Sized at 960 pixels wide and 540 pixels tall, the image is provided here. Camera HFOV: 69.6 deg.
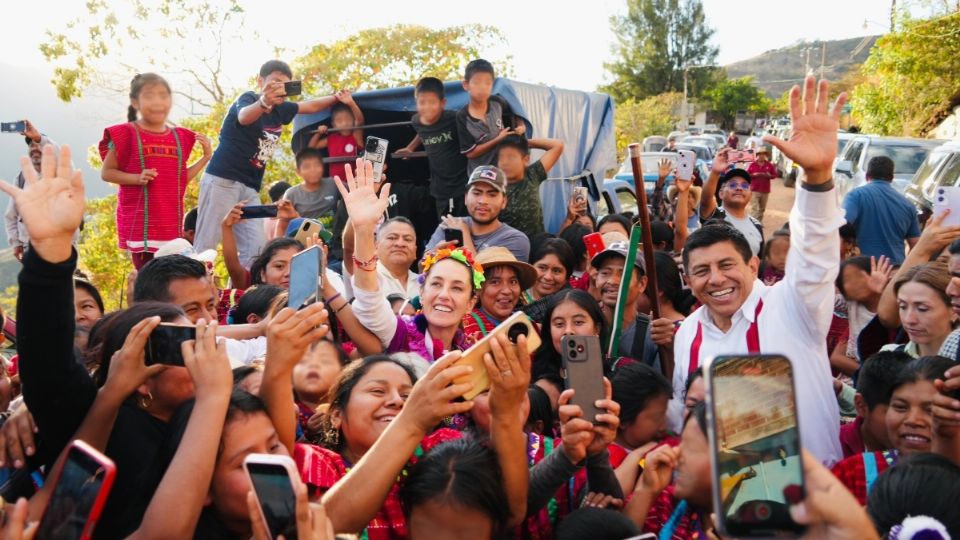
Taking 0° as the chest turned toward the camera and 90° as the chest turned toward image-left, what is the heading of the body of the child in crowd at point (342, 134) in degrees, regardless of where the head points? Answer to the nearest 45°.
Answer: approximately 0°

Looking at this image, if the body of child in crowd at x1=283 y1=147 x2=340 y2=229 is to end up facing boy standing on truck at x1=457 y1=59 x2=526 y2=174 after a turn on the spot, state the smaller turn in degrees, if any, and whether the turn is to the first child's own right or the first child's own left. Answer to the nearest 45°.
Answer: approximately 90° to the first child's own left

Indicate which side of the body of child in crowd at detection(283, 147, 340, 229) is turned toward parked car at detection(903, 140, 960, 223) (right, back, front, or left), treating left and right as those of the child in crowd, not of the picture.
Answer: left

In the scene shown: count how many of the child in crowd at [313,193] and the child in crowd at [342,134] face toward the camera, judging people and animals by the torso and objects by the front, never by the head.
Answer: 2

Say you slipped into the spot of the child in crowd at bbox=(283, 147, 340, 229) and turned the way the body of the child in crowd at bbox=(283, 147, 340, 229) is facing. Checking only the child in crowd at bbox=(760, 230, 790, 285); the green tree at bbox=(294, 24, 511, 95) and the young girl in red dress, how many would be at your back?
1

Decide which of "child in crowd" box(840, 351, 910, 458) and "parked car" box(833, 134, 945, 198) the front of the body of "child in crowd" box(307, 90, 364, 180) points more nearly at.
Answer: the child in crowd

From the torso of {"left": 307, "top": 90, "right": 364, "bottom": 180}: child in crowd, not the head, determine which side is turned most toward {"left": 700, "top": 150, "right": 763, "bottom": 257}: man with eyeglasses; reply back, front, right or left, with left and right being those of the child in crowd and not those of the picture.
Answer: left

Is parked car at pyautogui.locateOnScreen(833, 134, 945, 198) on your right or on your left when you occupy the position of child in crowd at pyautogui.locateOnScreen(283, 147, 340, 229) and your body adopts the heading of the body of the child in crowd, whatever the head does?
on your left

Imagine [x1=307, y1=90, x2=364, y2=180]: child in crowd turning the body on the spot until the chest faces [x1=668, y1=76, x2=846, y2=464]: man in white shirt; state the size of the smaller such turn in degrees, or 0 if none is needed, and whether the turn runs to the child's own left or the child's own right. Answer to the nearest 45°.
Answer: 0° — they already face them

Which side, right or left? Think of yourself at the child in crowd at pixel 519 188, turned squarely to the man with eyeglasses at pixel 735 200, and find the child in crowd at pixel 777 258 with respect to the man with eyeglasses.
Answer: right

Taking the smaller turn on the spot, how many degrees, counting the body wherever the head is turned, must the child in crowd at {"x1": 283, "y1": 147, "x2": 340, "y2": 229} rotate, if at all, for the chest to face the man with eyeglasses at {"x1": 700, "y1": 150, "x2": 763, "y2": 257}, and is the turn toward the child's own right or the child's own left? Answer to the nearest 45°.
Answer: approximately 90° to the child's own left
